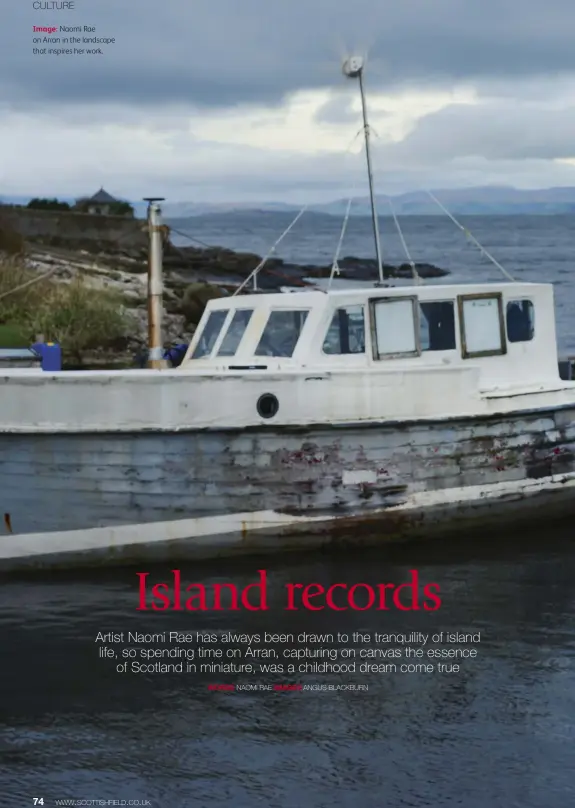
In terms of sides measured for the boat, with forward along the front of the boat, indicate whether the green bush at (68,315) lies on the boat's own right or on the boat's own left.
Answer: on the boat's own right

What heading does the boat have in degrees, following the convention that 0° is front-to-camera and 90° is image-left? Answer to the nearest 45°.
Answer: approximately 45°
